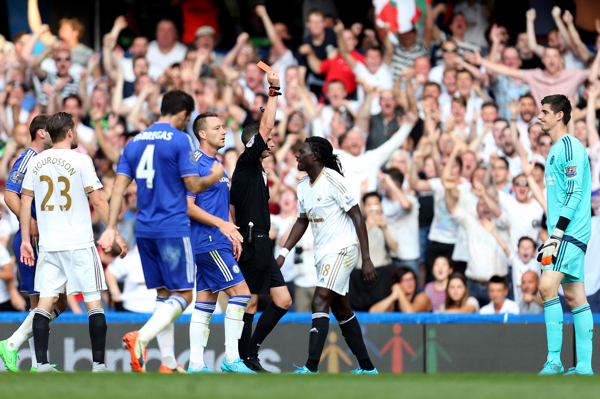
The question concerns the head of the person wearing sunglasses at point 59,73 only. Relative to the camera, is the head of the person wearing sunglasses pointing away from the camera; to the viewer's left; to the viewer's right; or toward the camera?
toward the camera

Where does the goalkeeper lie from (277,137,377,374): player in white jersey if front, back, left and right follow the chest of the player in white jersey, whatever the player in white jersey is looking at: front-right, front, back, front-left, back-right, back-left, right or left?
back-left

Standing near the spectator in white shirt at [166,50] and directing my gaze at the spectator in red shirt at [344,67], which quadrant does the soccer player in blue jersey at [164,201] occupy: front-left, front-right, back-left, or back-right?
front-right

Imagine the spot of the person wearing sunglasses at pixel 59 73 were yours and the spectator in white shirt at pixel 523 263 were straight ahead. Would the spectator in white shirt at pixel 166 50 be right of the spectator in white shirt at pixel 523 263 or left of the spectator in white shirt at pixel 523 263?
left

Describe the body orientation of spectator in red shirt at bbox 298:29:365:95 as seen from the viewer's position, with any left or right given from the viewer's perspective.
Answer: facing the viewer

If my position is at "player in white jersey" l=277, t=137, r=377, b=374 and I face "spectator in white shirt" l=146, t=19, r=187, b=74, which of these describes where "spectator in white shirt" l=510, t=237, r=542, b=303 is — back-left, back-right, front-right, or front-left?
front-right

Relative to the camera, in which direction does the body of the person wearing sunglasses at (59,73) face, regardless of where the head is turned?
toward the camera

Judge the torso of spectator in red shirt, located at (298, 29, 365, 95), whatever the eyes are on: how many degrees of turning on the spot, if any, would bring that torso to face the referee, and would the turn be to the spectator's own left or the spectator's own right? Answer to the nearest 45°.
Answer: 0° — they already face them

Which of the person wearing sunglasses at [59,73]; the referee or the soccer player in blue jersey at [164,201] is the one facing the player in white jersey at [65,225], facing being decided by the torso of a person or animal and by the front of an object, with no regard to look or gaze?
the person wearing sunglasses

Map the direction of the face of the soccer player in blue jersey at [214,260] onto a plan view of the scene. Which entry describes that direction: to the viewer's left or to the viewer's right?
to the viewer's right

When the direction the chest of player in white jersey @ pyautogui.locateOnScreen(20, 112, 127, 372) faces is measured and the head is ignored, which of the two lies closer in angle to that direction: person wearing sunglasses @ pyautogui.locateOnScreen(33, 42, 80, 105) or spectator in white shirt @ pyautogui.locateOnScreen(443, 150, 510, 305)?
the person wearing sunglasses

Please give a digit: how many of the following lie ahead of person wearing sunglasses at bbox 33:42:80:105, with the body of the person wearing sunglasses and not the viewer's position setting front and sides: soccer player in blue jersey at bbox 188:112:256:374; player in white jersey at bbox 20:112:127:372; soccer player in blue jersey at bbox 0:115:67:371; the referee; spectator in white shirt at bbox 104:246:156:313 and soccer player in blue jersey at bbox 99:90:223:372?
6

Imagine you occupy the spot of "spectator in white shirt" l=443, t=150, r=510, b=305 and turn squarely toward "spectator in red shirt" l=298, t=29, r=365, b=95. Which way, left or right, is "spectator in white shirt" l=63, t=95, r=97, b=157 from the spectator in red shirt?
left
